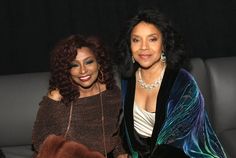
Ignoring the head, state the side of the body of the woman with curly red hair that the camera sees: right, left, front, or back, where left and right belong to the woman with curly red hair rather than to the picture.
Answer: front
